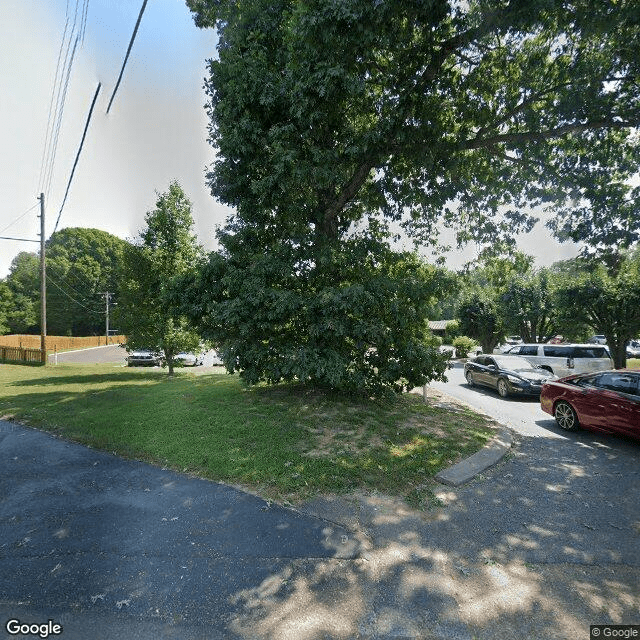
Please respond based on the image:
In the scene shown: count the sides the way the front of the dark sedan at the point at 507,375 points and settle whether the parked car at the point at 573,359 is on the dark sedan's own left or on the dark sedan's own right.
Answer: on the dark sedan's own left

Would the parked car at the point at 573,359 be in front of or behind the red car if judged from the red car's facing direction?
behind

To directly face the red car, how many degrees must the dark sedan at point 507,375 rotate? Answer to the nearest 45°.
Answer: approximately 45° to its right

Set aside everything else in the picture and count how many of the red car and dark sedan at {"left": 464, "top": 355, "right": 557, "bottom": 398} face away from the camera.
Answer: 0
